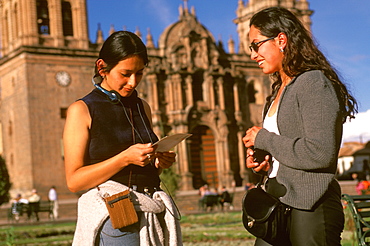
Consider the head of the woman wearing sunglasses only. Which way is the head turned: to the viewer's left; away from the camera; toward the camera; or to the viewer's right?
to the viewer's left

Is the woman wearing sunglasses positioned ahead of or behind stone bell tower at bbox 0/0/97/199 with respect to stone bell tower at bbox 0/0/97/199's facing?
ahead

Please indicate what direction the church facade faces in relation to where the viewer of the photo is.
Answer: facing the viewer and to the right of the viewer

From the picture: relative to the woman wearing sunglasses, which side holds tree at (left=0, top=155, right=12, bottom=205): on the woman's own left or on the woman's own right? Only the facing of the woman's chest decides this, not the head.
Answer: on the woman's own right

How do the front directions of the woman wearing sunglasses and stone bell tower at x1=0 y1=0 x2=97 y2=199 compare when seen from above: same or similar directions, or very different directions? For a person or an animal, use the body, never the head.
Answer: very different directions

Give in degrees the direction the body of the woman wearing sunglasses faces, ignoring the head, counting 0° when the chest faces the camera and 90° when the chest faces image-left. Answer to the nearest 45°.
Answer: approximately 90°

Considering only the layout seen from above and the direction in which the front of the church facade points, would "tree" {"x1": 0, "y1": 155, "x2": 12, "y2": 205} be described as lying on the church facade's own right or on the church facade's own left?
on the church facade's own right

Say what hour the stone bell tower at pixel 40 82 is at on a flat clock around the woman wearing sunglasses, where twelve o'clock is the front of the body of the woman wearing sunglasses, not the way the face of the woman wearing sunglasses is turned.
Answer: The stone bell tower is roughly at 2 o'clock from the woman wearing sunglasses.

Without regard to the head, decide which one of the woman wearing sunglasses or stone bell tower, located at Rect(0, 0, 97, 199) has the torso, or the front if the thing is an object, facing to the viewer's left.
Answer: the woman wearing sunglasses
